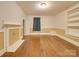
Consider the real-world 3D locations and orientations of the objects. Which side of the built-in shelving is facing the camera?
left
